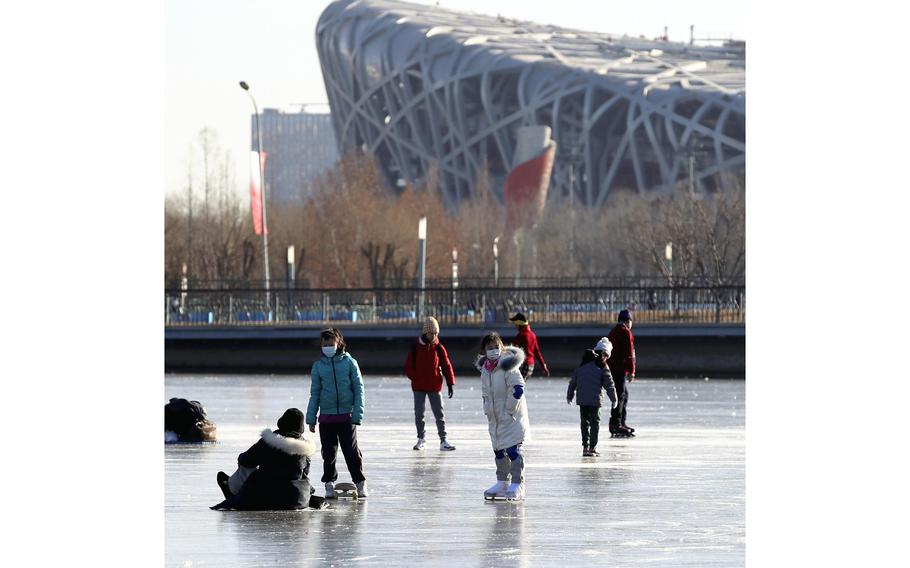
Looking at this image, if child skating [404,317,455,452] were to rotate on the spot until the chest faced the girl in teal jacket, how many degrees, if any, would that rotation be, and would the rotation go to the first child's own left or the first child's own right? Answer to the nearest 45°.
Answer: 0° — they already face them

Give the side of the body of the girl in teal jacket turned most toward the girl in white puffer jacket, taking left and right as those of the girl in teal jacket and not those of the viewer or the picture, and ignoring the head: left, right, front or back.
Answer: left

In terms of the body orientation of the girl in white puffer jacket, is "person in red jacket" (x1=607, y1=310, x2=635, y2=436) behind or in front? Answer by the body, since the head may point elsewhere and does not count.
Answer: behind

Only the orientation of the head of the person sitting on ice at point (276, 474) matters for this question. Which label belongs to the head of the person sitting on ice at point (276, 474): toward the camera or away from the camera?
away from the camera

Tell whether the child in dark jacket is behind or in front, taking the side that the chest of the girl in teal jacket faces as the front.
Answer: behind

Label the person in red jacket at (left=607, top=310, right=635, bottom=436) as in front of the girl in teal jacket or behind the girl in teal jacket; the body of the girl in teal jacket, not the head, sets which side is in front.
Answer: behind

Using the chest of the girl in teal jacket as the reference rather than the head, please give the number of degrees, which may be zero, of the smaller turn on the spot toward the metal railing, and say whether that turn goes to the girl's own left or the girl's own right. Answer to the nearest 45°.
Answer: approximately 180°

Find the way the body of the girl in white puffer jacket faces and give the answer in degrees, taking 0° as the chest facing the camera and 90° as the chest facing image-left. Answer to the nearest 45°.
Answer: approximately 45°

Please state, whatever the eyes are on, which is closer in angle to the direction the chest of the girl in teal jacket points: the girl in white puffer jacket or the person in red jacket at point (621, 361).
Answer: the girl in white puffer jacket

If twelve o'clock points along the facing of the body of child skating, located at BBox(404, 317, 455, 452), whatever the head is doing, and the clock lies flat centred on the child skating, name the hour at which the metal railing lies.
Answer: The metal railing is roughly at 6 o'clock from the child skating.

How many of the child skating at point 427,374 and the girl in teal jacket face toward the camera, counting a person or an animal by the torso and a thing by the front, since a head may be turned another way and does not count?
2

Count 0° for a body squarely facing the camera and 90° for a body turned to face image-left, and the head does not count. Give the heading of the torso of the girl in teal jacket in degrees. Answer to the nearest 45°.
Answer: approximately 0°

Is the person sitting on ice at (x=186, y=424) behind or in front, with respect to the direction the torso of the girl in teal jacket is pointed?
behind

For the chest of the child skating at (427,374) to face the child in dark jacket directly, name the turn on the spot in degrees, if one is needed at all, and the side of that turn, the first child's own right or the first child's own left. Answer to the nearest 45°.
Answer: approximately 90° to the first child's own left
